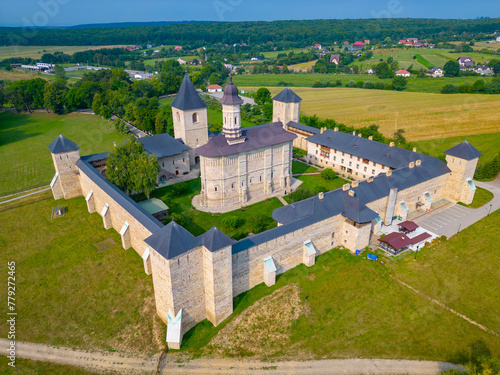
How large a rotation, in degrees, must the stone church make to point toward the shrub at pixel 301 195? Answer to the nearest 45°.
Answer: approximately 90° to its right

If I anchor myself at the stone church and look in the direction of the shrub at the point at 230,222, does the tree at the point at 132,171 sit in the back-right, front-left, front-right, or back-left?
front-right

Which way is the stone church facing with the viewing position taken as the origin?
facing away from the viewer and to the right of the viewer

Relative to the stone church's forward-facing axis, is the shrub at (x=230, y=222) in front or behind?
behind

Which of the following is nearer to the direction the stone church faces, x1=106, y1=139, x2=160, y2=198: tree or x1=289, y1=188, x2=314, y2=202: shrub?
the shrub

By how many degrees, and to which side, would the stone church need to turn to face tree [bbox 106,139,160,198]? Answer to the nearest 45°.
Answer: approximately 135° to its left

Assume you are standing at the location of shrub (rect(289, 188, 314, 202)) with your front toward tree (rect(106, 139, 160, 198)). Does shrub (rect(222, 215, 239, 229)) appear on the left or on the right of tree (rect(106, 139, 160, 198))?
left

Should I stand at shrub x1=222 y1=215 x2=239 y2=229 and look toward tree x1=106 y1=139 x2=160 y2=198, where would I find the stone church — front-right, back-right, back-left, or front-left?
front-right
